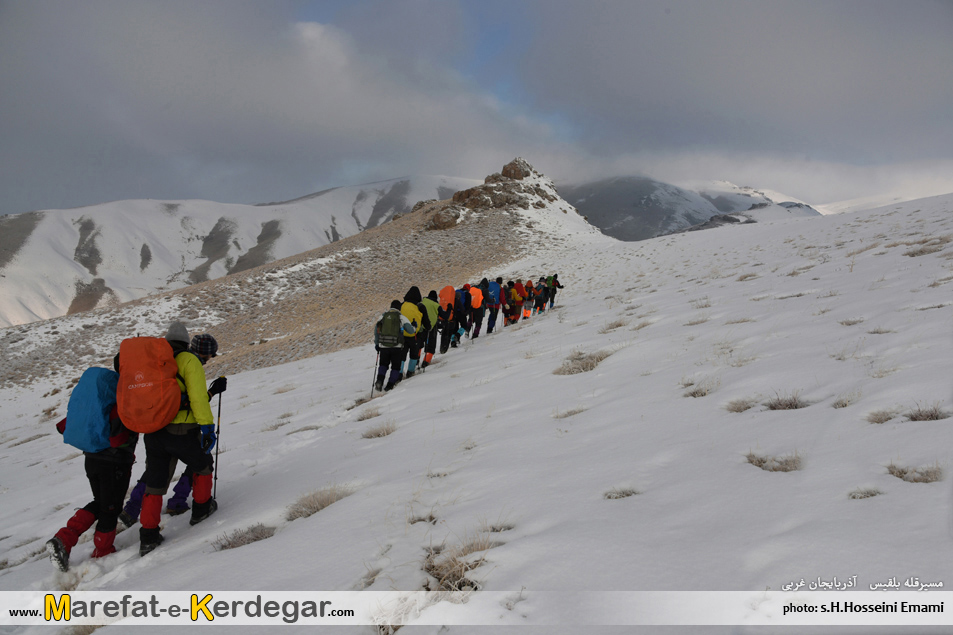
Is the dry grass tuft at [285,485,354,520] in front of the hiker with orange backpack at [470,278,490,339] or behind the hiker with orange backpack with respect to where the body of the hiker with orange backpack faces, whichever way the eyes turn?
behind

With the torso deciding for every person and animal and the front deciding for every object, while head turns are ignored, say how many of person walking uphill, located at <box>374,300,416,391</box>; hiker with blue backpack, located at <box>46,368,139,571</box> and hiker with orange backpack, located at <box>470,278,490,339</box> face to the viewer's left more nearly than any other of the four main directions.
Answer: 0

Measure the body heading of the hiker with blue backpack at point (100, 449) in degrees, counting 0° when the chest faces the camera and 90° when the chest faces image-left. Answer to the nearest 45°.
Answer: approximately 225°

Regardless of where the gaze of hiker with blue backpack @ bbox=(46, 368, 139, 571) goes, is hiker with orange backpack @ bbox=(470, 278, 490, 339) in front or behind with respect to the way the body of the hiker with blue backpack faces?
in front

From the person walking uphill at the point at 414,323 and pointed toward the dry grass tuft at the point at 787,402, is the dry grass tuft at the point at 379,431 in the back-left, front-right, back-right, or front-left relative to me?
front-right

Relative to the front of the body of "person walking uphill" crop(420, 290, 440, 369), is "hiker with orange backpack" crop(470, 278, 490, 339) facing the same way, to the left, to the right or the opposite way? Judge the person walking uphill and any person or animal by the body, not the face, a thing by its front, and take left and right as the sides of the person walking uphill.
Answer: the same way

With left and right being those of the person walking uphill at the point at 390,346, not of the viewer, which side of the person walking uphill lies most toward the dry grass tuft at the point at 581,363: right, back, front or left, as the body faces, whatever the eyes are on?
right

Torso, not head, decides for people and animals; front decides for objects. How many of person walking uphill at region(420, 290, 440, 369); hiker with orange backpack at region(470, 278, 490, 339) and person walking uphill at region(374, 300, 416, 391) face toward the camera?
0

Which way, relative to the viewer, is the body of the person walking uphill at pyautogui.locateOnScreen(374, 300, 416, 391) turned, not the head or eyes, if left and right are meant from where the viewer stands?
facing away from the viewer and to the right of the viewer

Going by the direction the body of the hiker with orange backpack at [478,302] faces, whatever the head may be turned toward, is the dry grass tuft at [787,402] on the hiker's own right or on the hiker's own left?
on the hiker's own right

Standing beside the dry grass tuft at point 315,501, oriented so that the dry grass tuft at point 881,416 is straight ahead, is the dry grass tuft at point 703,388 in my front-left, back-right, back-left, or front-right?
front-left

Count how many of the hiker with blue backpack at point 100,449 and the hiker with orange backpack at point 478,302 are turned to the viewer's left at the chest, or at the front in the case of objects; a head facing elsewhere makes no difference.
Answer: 0

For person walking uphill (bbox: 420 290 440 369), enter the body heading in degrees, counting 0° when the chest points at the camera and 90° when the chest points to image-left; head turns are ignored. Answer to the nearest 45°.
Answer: approximately 225°

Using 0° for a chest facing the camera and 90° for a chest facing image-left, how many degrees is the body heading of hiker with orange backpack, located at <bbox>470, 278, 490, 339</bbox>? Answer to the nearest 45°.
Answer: approximately 225°
